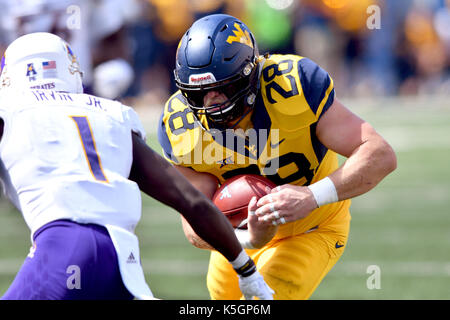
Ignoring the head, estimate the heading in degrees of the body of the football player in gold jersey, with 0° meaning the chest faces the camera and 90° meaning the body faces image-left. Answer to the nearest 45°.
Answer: approximately 45°

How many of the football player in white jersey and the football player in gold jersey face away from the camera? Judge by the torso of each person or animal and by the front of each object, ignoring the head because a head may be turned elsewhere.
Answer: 1

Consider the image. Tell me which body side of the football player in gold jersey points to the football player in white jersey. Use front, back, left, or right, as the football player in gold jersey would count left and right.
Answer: front

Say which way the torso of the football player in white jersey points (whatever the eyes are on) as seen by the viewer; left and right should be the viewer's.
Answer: facing away from the viewer

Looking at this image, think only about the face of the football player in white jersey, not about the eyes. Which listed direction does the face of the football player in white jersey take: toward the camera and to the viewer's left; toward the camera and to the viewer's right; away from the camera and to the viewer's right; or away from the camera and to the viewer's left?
away from the camera and to the viewer's right

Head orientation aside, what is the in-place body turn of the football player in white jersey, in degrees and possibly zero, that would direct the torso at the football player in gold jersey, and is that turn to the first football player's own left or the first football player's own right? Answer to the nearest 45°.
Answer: approximately 45° to the first football player's own right

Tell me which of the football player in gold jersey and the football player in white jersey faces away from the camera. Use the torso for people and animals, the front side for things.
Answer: the football player in white jersey

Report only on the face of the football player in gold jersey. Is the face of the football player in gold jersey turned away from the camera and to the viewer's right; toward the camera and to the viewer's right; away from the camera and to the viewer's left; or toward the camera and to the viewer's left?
toward the camera and to the viewer's left
